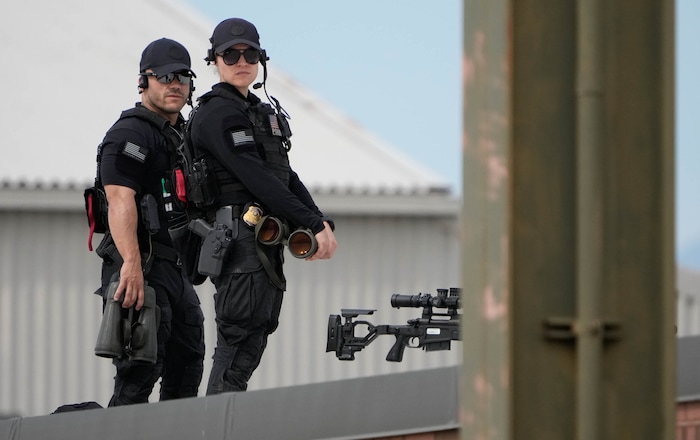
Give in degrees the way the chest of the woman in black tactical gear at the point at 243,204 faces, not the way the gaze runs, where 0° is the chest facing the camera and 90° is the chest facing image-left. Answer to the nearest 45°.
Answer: approximately 315°

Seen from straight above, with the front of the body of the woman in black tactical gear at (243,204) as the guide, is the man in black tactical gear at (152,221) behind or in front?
behind

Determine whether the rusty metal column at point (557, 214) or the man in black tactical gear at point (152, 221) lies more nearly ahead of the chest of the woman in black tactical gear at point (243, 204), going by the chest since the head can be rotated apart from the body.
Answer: the rusty metal column
